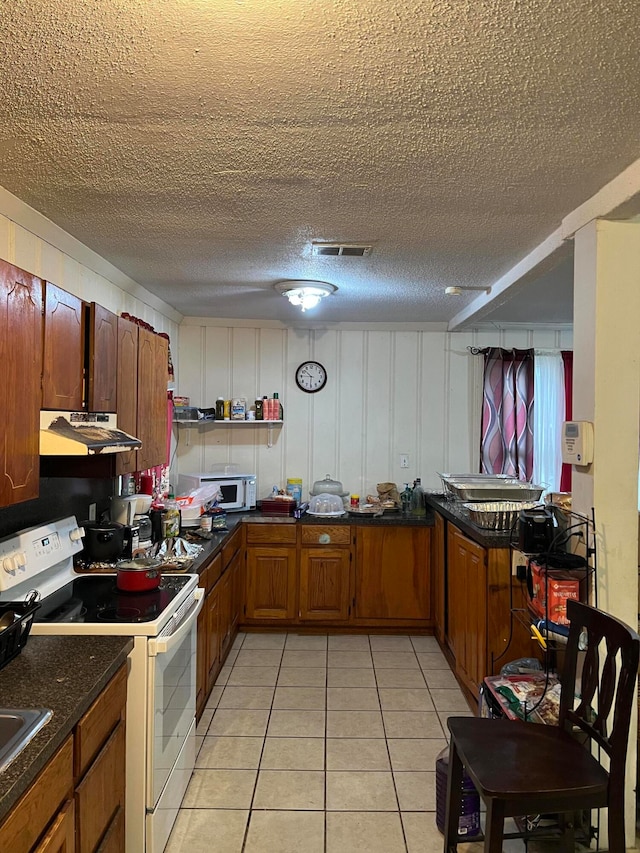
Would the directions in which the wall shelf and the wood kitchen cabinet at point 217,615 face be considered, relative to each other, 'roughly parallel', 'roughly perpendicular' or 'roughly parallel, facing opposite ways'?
roughly perpendicular

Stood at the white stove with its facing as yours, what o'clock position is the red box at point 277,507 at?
The red box is roughly at 10 o'clock from the white stove.

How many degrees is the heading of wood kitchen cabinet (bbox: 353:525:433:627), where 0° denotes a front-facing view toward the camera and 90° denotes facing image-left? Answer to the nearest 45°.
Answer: approximately 0°

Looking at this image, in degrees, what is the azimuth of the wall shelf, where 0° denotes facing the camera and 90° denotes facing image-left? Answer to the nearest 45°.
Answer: approximately 0°

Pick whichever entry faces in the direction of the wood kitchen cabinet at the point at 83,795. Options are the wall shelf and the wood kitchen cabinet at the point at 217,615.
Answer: the wall shelf

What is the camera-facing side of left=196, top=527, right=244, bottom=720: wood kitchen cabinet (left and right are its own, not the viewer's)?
right

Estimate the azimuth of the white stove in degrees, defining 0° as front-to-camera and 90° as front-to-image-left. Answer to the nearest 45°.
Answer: approximately 270°

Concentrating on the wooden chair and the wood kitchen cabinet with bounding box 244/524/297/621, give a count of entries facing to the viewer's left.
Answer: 1

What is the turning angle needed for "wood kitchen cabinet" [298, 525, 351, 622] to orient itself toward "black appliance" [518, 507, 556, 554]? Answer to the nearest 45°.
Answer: approximately 45° to its left

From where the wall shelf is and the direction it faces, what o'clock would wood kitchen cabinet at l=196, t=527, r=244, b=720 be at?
The wood kitchen cabinet is roughly at 12 o'clock from the wall shelf.

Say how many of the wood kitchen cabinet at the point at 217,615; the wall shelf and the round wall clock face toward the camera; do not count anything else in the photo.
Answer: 2

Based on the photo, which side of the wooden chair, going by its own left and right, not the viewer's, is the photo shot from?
left
